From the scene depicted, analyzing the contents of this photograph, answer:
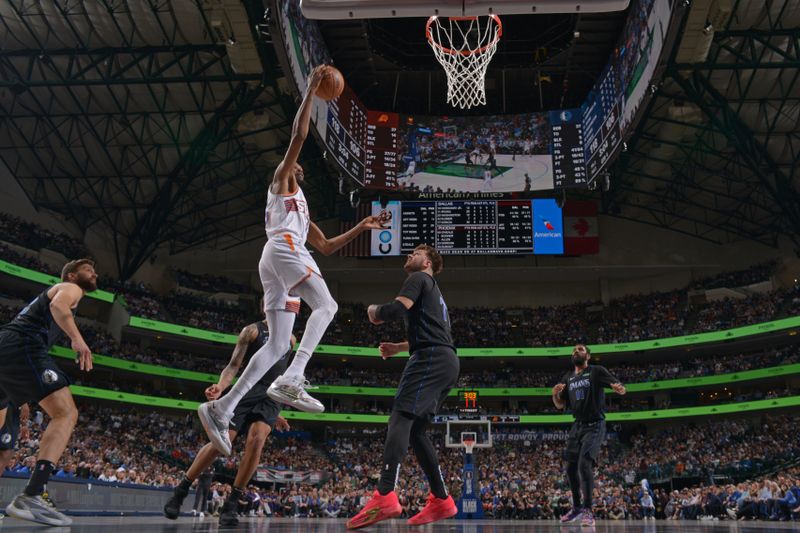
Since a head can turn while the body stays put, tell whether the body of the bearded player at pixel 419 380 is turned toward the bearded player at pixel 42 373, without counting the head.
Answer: yes

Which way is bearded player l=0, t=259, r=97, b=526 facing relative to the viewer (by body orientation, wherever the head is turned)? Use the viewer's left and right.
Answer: facing to the right of the viewer

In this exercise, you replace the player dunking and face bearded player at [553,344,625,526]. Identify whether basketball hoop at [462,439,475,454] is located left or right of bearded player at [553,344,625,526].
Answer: left

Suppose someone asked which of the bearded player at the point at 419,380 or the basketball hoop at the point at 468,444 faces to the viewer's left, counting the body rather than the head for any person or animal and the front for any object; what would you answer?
the bearded player

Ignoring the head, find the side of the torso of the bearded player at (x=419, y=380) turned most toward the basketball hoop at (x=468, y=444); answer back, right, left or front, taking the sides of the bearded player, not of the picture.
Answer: right

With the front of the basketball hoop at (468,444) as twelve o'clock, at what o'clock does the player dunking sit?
The player dunking is roughly at 12 o'clock from the basketball hoop.

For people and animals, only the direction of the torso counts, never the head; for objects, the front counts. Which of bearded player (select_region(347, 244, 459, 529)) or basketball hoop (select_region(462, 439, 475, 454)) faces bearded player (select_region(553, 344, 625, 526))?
the basketball hoop
